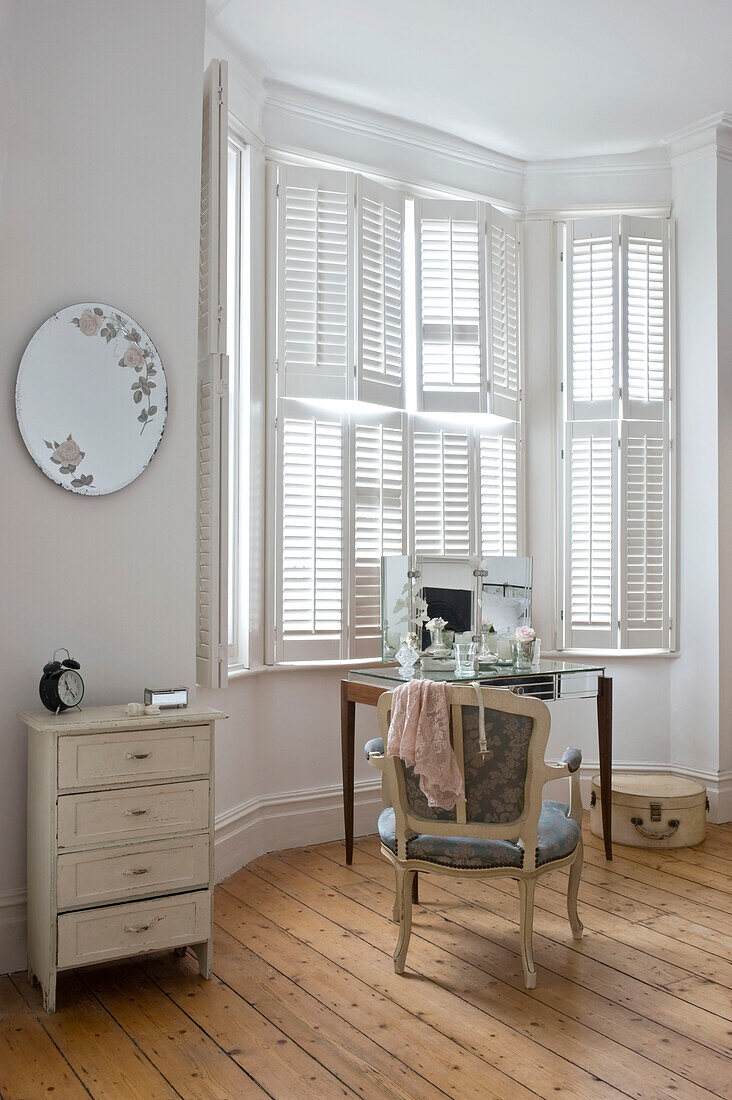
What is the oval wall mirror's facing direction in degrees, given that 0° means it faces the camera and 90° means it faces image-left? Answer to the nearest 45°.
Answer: approximately 0°

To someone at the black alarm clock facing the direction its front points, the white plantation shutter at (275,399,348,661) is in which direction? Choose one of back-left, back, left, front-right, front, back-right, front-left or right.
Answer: left

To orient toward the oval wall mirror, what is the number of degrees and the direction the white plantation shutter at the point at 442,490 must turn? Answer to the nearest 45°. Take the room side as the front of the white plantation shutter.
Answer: approximately 45° to its right

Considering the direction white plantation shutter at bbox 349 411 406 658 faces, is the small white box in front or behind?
in front

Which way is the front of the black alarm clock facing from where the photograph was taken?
facing the viewer and to the right of the viewer
